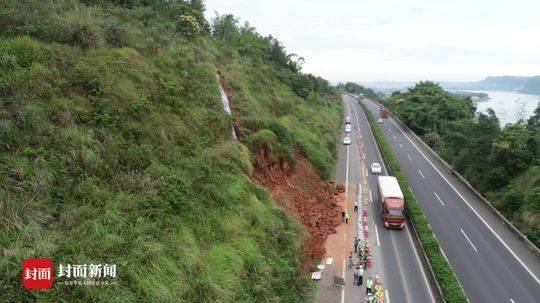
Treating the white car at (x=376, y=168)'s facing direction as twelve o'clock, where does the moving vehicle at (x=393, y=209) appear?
The moving vehicle is roughly at 12 o'clock from the white car.

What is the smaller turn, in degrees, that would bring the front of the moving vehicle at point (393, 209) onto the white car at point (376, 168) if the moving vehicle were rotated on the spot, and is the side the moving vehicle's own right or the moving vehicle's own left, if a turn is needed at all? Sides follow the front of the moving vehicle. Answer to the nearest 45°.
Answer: approximately 180°

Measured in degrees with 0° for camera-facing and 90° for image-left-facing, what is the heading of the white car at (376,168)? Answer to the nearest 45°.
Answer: approximately 0°

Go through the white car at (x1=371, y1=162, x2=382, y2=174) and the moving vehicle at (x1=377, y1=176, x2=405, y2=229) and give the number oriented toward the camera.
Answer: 2

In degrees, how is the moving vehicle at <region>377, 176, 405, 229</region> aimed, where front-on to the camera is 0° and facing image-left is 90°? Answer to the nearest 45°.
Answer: approximately 0°
